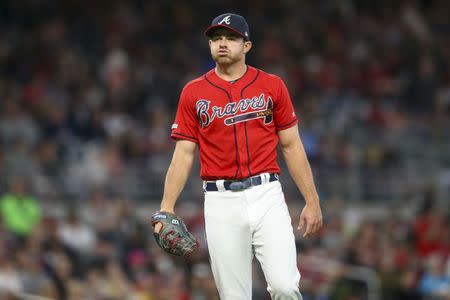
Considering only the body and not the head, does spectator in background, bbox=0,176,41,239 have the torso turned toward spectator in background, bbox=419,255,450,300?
no

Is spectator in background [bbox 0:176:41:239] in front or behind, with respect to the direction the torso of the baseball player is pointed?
behind

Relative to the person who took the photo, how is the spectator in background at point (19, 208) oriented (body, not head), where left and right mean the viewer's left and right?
facing the viewer

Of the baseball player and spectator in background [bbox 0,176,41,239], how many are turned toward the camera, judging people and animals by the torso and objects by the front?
2

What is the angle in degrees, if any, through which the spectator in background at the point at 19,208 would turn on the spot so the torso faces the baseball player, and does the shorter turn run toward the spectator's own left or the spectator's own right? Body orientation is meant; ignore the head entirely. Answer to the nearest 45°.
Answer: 0° — they already face them

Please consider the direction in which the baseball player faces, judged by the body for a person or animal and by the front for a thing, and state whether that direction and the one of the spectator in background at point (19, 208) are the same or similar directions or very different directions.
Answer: same or similar directions

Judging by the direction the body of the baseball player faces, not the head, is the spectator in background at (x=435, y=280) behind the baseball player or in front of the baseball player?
behind

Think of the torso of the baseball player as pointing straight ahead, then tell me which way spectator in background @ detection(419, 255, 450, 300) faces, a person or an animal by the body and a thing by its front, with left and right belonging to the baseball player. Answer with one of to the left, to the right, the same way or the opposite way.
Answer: the same way

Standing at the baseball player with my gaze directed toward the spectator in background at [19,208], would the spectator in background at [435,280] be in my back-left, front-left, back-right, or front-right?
front-right

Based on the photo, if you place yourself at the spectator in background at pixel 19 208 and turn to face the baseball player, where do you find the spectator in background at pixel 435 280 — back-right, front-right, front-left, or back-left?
front-left

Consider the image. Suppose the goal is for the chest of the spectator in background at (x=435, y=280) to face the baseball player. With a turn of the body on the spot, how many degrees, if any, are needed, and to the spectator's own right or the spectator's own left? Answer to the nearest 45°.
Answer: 0° — they already face them

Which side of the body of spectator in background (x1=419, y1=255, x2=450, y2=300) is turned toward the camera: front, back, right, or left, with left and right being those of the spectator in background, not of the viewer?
front

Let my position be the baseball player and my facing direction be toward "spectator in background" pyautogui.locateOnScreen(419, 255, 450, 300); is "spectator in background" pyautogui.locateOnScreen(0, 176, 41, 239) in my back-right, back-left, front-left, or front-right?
front-left

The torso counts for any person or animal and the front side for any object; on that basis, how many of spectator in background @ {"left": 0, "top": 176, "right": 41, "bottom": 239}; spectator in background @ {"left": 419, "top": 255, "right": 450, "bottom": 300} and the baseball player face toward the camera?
3
